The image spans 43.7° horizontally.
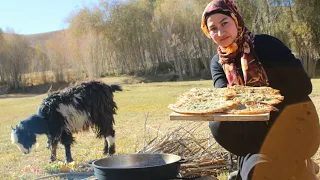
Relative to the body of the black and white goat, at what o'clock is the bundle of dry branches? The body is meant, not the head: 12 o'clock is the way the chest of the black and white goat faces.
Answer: The bundle of dry branches is roughly at 8 o'clock from the black and white goat.

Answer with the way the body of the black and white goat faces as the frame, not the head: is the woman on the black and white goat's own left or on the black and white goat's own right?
on the black and white goat's own left

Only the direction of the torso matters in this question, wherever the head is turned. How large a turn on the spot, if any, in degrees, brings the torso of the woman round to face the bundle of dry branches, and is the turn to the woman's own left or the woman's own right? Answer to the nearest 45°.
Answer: approximately 90° to the woman's own right

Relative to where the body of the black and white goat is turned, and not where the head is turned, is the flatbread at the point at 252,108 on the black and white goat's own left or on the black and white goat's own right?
on the black and white goat's own left

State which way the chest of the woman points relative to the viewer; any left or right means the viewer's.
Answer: facing the viewer and to the left of the viewer

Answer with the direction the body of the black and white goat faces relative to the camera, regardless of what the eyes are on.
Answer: to the viewer's left

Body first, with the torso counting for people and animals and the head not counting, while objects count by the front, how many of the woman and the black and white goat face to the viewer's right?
0

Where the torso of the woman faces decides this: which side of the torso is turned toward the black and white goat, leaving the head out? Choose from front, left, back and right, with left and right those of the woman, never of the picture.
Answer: right
